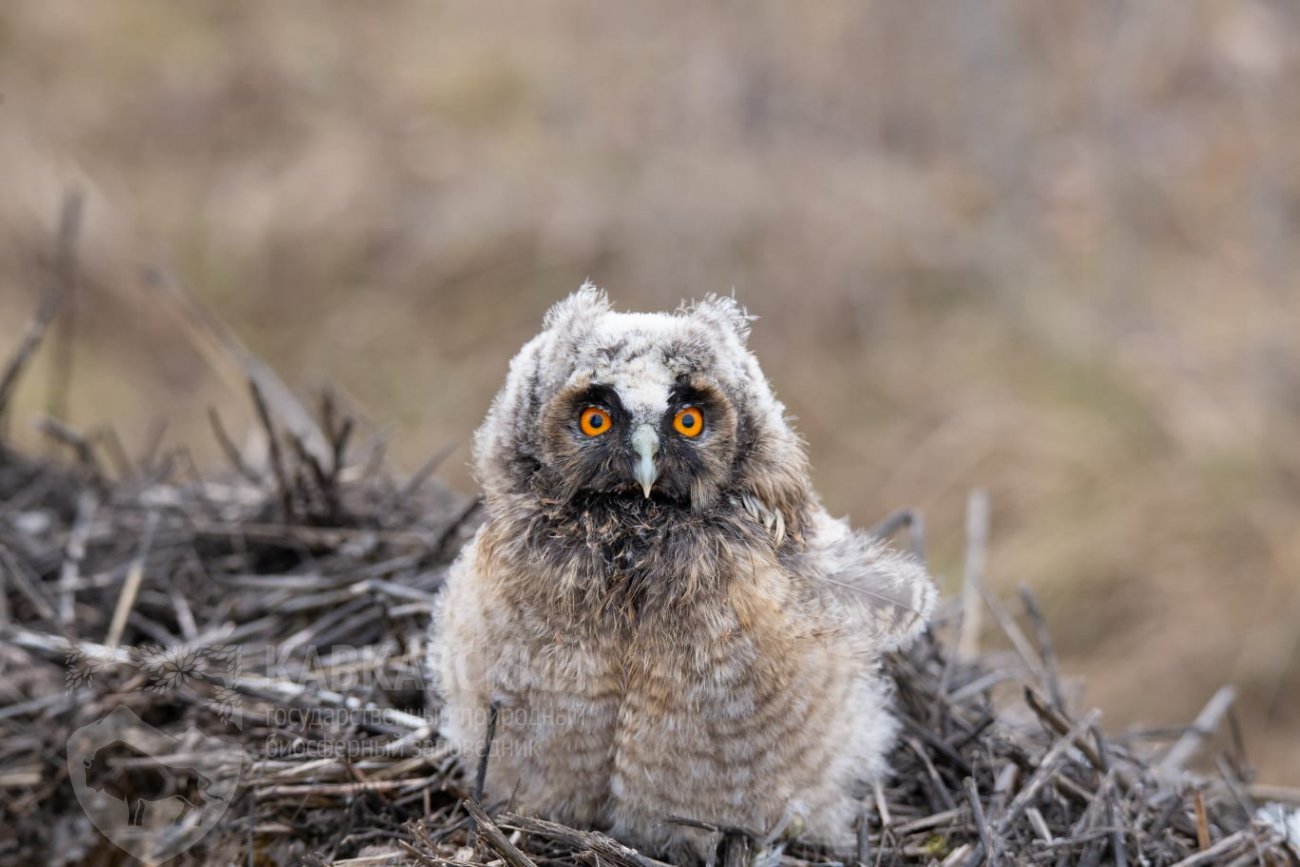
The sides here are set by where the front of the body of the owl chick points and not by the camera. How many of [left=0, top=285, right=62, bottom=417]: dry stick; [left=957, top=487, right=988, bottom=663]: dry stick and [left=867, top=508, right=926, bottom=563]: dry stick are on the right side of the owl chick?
1

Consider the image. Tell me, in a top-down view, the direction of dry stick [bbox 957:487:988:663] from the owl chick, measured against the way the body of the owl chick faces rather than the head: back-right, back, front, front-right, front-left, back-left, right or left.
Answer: back-left

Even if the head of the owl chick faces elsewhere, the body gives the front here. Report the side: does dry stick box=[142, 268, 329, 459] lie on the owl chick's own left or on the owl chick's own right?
on the owl chick's own right

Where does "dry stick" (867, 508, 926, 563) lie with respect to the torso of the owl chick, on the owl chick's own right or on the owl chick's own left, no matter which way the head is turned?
on the owl chick's own left

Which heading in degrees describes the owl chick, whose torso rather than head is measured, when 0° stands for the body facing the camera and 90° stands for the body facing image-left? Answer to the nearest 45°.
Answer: approximately 0°

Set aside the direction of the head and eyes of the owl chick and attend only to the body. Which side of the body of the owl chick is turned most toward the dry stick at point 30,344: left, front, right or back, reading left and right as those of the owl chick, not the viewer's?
right
